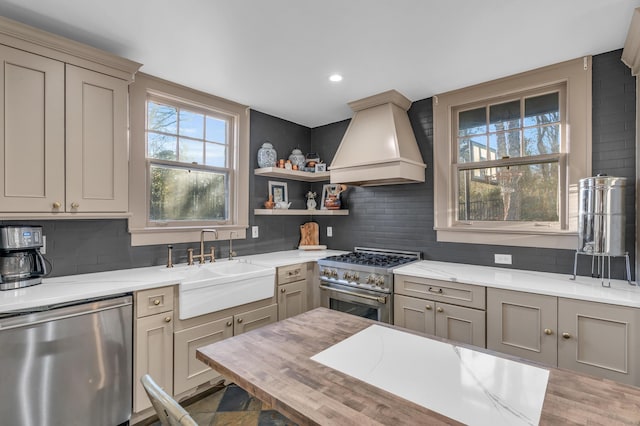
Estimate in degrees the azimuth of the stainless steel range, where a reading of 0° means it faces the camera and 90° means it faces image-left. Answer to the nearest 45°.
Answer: approximately 45°

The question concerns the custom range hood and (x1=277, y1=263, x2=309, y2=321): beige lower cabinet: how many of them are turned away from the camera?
0

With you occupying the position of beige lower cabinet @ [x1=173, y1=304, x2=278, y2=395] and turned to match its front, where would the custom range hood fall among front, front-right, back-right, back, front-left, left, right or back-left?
front-left

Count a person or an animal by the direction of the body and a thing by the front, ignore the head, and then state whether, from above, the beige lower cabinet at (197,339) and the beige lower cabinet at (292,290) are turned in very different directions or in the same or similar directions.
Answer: same or similar directions

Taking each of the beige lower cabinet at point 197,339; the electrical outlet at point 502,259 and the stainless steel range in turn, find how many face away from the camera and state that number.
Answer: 0

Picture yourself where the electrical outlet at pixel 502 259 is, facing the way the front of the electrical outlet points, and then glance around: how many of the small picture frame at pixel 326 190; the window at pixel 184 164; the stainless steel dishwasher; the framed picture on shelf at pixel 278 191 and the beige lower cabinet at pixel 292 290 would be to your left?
0

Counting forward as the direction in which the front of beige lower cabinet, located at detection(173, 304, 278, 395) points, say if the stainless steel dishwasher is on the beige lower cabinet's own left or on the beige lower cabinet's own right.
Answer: on the beige lower cabinet's own right

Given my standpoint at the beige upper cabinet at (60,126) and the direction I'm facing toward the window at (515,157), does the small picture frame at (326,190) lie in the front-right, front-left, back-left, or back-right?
front-left

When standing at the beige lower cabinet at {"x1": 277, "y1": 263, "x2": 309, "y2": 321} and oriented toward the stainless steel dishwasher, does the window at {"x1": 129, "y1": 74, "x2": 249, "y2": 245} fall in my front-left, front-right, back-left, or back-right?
front-right

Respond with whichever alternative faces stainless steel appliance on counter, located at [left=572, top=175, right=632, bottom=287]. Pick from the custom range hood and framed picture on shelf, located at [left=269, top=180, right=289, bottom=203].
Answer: the framed picture on shelf

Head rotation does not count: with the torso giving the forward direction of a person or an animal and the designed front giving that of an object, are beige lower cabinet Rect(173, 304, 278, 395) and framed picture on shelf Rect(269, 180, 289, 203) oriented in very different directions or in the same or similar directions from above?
same or similar directions

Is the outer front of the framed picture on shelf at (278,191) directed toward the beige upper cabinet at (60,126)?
no

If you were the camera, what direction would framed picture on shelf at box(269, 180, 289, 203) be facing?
facing the viewer and to the right of the viewer

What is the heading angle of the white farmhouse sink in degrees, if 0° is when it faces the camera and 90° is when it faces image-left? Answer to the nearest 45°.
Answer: approximately 315°

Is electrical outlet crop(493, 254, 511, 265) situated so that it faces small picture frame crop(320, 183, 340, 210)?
no

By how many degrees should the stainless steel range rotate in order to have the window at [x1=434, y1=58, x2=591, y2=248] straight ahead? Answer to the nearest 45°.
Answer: approximately 135° to its left

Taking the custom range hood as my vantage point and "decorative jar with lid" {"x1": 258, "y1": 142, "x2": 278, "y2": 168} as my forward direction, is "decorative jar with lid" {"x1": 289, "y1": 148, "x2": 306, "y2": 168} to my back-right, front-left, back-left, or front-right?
front-right

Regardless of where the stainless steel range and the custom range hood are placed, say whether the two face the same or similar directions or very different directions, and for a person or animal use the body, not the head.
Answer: same or similar directions

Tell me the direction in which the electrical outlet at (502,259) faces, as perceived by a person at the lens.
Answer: facing the viewer

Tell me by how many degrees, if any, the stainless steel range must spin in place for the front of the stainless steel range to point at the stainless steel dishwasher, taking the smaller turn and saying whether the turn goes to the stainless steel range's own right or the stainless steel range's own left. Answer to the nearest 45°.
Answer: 0° — it already faces it
